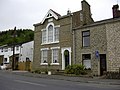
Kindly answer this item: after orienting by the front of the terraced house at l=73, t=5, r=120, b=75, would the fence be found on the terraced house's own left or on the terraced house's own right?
on the terraced house's own right

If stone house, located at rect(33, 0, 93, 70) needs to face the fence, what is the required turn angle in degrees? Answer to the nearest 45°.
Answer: approximately 90° to its right

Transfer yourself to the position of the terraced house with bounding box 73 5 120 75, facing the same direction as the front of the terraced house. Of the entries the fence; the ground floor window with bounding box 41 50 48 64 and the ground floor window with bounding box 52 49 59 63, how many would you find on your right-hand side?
3

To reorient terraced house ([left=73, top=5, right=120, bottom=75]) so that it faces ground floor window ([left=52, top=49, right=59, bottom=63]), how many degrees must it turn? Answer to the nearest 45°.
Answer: approximately 90° to its right

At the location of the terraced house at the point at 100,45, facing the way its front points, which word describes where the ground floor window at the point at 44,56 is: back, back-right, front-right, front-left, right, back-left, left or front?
right

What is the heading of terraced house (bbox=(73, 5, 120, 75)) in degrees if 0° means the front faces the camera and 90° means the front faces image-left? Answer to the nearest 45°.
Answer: approximately 45°

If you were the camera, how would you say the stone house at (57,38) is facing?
facing the viewer and to the left of the viewer
